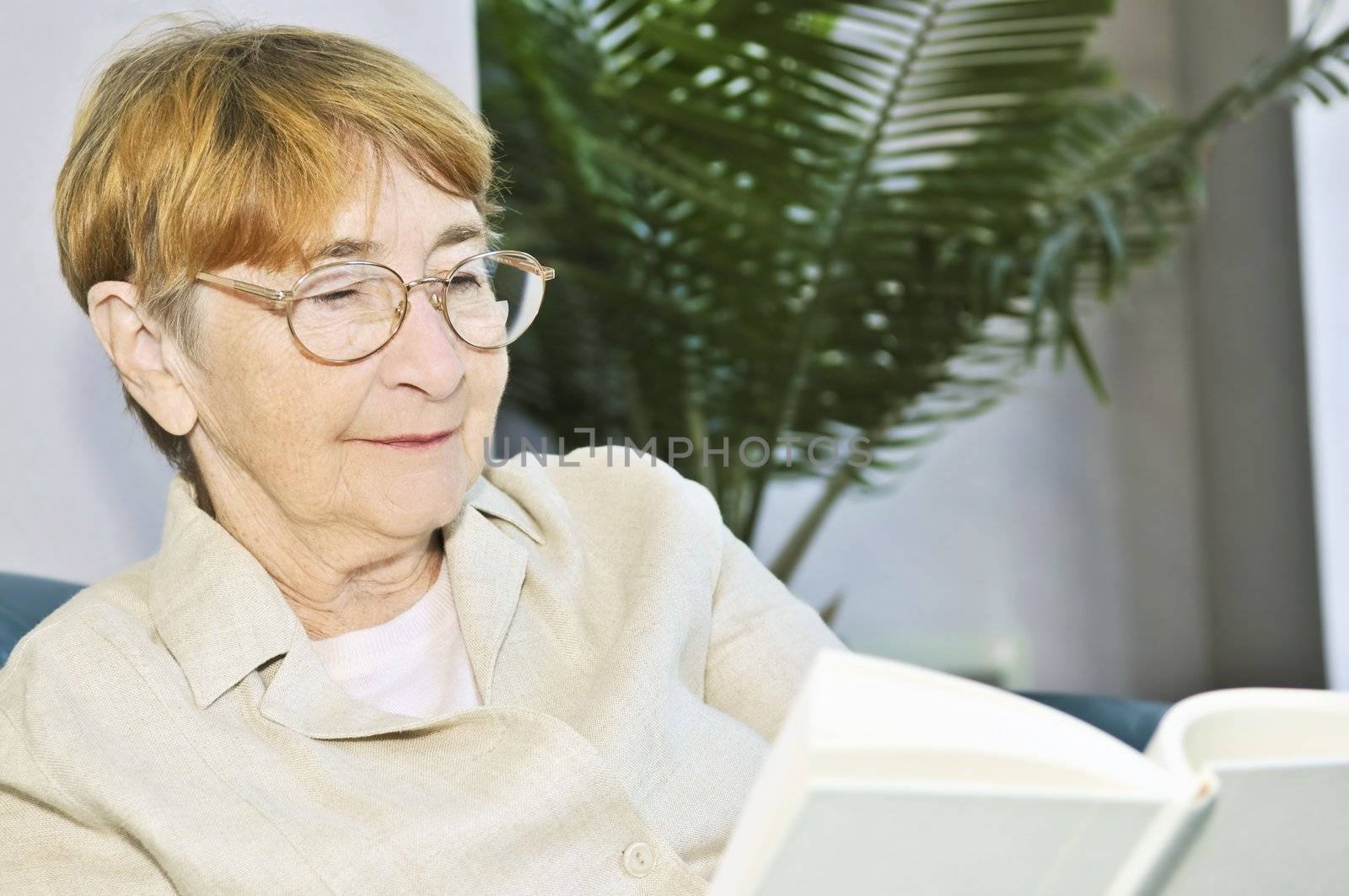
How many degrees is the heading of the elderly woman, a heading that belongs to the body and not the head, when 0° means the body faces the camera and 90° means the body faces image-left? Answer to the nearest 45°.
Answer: approximately 315°

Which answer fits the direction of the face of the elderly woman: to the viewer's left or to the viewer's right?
to the viewer's right
